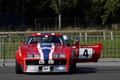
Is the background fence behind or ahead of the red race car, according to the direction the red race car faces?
behind

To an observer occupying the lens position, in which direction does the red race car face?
facing the viewer
